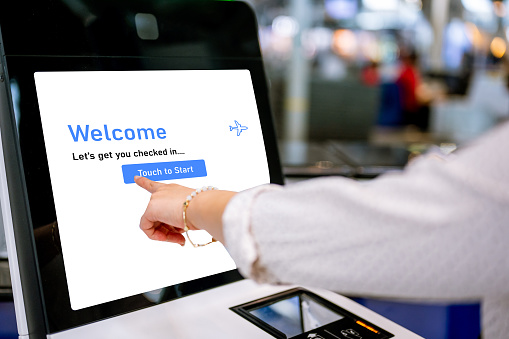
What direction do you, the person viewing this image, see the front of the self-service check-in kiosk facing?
facing the viewer and to the right of the viewer
